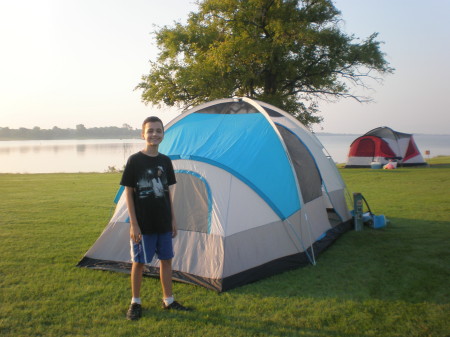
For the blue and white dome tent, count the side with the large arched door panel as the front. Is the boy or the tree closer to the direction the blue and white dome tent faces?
the boy

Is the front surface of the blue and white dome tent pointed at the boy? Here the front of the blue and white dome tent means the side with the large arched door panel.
yes

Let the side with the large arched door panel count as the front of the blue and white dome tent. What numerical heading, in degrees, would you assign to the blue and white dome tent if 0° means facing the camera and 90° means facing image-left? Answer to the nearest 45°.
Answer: approximately 45°

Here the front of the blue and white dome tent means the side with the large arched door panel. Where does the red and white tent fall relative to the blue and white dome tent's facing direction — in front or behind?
behind

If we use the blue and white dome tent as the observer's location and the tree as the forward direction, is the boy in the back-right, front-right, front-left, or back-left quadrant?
back-left

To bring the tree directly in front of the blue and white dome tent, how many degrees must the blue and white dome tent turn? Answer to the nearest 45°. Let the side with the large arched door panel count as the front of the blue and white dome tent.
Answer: approximately 135° to its right
